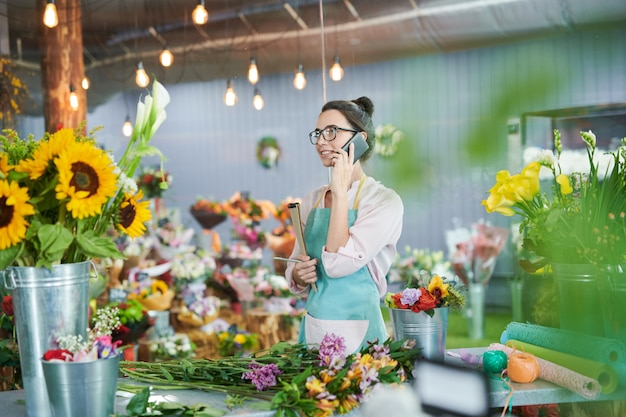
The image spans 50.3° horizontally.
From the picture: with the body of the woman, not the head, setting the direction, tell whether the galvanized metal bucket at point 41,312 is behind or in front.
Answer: in front

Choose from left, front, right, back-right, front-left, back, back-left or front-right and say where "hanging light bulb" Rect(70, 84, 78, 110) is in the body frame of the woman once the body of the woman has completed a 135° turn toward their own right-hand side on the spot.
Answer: front-left

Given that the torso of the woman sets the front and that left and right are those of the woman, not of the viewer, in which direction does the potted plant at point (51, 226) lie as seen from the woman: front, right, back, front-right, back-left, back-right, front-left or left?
front

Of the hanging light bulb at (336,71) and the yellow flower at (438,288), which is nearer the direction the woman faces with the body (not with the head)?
the yellow flower

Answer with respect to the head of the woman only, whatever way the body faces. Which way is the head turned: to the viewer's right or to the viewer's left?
to the viewer's left

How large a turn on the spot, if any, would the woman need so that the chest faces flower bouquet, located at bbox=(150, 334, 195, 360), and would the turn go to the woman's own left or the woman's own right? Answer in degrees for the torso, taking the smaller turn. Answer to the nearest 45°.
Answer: approximately 90° to the woman's own right

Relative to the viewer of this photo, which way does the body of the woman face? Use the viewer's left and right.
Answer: facing the viewer and to the left of the viewer

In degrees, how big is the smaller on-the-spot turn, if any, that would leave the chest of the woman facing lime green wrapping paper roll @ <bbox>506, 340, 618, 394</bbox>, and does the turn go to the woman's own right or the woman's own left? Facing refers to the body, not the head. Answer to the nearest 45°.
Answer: approximately 90° to the woman's own left

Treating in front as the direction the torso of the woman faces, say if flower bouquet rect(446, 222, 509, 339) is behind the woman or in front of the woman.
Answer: behind

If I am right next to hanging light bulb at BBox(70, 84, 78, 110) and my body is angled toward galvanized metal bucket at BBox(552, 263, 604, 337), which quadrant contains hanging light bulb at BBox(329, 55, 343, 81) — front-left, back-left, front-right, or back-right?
front-left

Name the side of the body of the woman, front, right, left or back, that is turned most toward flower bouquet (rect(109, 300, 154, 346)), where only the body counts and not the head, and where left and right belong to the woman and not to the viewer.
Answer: right

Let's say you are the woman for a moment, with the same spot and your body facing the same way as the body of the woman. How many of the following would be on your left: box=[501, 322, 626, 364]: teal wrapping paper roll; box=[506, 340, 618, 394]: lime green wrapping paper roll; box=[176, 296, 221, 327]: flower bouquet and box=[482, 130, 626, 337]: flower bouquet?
3
